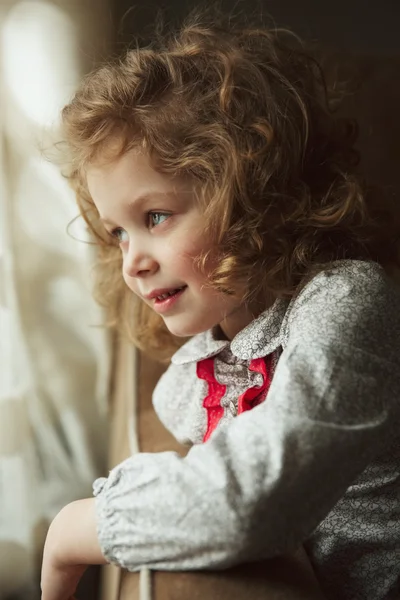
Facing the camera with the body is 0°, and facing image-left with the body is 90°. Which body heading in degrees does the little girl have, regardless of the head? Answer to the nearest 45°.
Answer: approximately 45°
